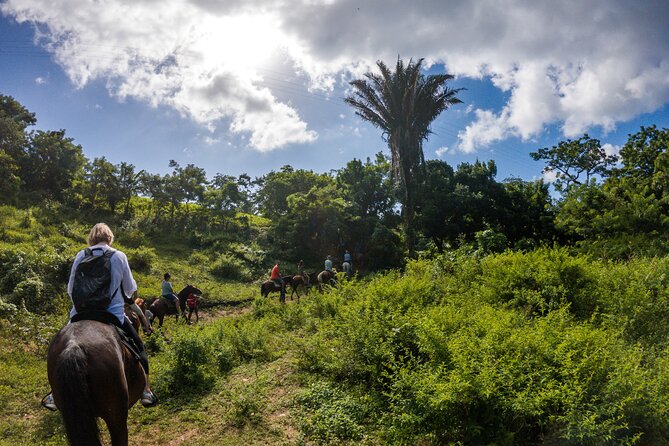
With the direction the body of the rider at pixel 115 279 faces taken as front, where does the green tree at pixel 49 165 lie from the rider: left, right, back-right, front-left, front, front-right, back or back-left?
front

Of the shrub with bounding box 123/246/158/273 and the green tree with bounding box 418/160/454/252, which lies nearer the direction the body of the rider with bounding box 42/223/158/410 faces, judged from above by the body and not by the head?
the shrub

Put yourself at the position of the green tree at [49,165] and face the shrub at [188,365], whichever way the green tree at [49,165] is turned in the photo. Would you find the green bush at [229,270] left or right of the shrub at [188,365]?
left

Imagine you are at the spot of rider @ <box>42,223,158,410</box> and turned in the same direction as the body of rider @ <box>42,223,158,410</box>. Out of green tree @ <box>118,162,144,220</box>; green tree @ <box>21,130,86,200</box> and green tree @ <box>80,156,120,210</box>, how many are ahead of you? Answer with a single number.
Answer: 3

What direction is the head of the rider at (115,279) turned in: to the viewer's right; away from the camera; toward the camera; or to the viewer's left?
away from the camera

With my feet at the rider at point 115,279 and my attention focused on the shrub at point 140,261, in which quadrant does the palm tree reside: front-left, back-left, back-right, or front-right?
front-right

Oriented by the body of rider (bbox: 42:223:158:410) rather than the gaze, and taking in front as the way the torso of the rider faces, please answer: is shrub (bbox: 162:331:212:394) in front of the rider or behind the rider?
in front

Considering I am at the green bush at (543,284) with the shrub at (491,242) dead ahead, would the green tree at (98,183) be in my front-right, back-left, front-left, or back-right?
front-left

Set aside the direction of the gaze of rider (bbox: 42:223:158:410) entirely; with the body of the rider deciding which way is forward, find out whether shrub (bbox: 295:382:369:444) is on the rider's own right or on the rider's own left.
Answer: on the rider's own right

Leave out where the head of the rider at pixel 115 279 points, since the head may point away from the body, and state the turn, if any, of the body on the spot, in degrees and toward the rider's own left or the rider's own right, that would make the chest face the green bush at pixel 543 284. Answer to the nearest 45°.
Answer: approximately 90° to the rider's own right

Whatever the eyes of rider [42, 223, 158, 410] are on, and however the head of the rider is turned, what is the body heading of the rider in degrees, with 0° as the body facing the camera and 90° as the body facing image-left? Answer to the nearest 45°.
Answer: approximately 180°

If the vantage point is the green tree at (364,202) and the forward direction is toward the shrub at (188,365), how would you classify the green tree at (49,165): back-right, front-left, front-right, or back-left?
front-right

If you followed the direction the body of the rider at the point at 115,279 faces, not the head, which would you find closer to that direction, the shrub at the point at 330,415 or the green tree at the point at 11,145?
the green tree
